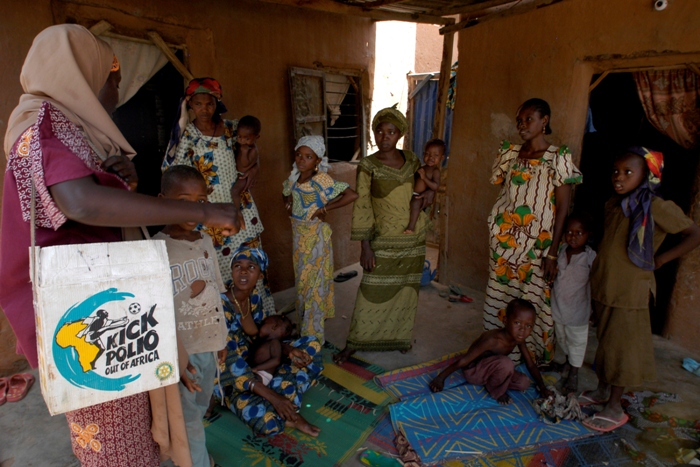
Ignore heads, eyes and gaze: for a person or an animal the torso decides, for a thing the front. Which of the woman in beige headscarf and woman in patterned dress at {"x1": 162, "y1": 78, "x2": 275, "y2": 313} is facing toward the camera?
the woman in patterned dress

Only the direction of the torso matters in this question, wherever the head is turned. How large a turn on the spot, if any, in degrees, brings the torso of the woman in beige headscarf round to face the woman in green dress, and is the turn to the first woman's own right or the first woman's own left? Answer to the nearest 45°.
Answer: approximately 45° to the first woman's own left

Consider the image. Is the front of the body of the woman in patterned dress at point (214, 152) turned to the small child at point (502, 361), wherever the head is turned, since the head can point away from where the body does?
no

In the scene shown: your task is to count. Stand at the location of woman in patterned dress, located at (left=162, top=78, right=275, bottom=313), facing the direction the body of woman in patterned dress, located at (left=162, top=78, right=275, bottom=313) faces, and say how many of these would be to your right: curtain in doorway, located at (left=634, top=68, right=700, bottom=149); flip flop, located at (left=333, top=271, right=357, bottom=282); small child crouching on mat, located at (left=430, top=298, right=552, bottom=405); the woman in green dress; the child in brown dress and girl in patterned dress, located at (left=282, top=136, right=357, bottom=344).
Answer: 0

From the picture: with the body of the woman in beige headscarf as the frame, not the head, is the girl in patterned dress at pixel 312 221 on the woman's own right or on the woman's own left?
on the woman's own left

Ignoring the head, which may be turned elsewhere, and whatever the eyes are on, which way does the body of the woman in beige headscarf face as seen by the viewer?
to the viewer's right

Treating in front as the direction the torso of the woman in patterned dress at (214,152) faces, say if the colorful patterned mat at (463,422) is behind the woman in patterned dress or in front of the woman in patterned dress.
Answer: in front

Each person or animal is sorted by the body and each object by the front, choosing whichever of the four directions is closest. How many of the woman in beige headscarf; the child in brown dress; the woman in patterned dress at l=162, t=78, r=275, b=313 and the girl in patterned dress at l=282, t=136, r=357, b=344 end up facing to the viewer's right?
1

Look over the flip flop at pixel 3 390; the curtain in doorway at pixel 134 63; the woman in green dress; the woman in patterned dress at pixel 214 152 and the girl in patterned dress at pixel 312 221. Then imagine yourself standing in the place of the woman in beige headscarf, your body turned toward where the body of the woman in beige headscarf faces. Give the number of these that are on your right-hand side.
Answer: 0

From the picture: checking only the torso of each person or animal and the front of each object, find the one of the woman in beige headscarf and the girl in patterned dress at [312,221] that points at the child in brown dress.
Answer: the woman in beige headscarf

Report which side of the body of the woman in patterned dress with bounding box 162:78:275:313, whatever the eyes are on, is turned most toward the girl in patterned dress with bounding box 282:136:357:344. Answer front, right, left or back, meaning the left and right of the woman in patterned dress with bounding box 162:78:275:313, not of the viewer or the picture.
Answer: left

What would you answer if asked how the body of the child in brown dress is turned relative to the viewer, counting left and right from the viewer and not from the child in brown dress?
facing the viewer and to the left of the viewer

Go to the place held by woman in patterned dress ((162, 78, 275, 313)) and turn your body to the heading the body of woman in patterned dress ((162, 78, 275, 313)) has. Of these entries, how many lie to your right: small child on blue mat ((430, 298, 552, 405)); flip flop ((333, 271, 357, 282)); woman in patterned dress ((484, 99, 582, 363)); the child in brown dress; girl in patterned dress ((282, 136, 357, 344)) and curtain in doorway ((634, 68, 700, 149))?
0

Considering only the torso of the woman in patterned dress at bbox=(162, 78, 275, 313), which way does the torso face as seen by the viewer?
toward the camera

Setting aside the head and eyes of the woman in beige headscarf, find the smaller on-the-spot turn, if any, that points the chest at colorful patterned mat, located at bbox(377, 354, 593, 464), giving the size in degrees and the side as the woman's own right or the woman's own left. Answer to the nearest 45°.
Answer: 0° — they already face it

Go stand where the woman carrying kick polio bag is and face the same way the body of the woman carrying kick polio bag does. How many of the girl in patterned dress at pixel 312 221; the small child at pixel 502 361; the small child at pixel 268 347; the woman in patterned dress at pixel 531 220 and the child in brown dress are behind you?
0

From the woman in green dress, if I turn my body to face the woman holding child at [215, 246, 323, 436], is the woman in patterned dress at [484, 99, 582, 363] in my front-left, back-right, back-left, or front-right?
back-left

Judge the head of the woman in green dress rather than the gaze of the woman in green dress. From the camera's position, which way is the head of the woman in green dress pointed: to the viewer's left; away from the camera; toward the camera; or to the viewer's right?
toward the camera

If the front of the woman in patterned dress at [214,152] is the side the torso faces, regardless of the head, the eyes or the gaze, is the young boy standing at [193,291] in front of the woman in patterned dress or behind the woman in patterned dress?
in front

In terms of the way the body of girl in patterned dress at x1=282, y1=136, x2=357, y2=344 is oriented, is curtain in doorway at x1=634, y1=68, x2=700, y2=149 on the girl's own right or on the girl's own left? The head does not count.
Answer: on the girl's own left
